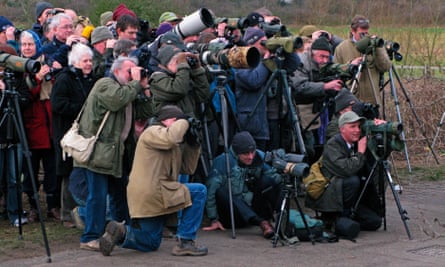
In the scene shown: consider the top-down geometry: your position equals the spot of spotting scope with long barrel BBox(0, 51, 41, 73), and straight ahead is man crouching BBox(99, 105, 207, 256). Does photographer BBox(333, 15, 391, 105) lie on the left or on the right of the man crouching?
left

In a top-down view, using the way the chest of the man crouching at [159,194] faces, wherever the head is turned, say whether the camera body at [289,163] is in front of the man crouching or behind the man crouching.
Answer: in front

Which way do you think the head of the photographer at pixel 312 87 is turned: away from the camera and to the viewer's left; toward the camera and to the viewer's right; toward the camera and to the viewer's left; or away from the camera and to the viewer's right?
toward the camera and to the viewer's right

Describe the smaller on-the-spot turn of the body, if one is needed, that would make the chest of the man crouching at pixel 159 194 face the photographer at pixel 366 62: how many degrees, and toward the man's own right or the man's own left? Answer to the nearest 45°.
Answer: approximately 45° to the man's own left

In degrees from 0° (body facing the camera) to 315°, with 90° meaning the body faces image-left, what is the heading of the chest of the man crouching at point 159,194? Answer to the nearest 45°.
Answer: approximately 270°

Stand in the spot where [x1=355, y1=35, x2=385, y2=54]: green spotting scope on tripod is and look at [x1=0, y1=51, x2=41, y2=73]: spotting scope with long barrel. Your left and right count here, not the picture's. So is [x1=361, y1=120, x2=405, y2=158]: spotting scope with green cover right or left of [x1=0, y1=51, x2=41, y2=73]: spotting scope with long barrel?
left
